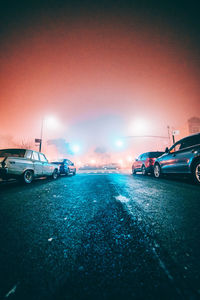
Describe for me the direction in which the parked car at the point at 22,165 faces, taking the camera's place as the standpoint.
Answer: facing away from the viewer and to the right of the viewer

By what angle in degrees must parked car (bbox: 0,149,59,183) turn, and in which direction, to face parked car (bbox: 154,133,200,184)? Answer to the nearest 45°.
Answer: approximately 90° to its right

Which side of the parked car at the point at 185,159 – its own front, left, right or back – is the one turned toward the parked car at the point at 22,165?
left

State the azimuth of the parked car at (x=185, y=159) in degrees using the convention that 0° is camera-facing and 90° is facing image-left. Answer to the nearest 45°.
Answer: approximately 135°
